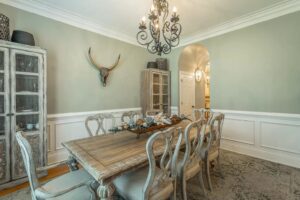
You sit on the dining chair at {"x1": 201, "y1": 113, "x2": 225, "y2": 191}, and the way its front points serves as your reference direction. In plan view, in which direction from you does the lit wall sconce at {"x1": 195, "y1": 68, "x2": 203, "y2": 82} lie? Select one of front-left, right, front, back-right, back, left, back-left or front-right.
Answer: front-right

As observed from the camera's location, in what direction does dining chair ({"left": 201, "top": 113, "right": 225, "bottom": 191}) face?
facing away from the viewer and to the left of the viewer

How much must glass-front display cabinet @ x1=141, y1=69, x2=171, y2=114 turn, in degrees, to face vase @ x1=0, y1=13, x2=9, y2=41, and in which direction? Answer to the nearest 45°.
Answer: approximately 90° to its right

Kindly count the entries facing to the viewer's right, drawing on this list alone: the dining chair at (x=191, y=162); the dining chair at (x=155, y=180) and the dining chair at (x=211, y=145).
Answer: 0

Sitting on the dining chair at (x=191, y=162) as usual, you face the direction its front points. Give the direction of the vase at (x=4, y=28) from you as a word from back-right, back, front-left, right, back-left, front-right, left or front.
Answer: front-left

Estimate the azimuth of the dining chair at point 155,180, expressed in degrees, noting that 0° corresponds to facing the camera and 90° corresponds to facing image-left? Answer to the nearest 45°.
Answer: approximately 135°

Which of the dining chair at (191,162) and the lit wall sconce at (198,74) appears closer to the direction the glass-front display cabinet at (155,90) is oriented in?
the dining chair

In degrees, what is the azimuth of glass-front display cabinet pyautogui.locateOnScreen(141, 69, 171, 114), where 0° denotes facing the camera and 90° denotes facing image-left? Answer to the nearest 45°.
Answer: approximately 315°

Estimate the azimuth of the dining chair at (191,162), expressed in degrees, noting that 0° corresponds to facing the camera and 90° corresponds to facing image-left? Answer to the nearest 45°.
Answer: approximately 135°

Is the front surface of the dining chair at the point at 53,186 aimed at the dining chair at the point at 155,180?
no

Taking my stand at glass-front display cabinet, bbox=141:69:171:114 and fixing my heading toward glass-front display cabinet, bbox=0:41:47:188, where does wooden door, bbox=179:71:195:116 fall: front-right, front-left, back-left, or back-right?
back-left

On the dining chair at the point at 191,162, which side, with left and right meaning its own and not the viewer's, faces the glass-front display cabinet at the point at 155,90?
front

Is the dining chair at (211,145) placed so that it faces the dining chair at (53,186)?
no

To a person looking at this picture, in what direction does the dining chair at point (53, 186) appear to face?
facing away from the viewer and to the right of the viewer

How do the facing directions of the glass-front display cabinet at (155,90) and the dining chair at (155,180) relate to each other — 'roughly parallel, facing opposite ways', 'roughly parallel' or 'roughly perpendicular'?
roughly parallel, facing opposite ways

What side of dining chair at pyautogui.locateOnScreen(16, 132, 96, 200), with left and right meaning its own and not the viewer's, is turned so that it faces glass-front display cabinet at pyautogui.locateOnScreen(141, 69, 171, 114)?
front
